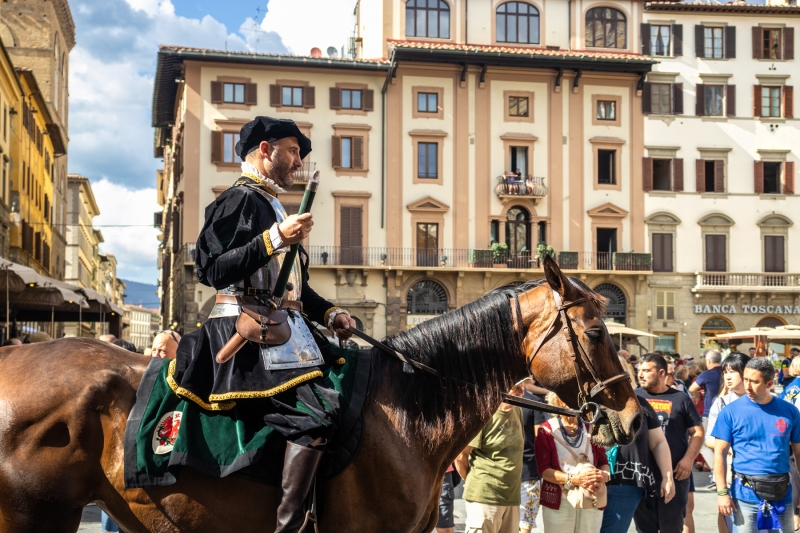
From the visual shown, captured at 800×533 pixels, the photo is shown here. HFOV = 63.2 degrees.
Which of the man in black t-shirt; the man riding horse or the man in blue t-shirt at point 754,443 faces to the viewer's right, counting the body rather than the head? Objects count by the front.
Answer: the man riding horse

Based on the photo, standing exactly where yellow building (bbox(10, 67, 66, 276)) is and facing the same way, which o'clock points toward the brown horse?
The brown horse is roughly at 3 o'clock from the yellow building.

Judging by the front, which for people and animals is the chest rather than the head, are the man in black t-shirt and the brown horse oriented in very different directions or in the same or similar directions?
very different directions

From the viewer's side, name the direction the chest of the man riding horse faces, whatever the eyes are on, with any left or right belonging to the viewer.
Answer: facing to the right of the viewer

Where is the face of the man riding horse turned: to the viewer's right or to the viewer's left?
to the viewer's right

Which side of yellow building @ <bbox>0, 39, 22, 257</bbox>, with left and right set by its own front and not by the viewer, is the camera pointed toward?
right

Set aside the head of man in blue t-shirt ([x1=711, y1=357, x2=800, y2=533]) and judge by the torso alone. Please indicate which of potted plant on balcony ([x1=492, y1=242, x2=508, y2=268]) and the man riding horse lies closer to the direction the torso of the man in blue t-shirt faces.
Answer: the man riding horse

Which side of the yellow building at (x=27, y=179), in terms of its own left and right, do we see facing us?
right

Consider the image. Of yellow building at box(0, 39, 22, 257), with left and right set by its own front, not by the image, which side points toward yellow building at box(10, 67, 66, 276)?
left
